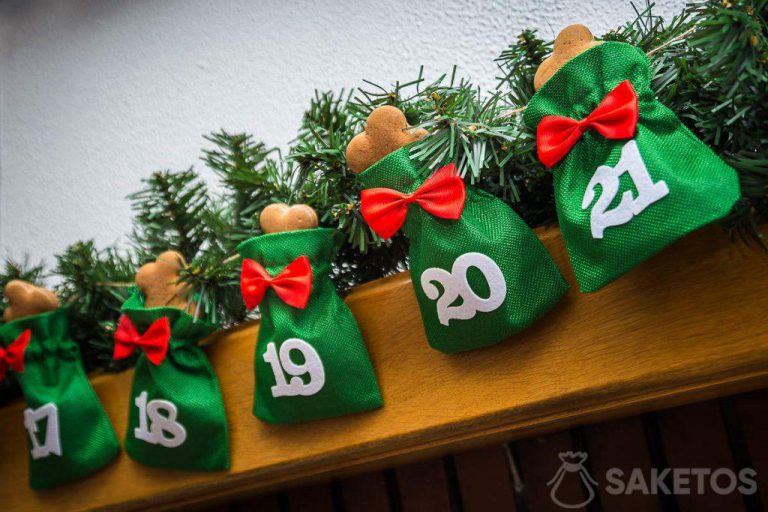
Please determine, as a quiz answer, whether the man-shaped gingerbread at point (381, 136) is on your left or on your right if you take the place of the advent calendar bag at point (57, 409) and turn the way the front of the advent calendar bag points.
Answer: on your left

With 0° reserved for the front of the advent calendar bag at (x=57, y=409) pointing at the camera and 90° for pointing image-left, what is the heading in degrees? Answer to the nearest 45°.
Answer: approximately 45°

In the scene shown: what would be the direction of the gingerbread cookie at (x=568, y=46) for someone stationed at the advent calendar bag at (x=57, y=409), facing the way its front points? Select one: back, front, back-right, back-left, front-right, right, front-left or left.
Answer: left

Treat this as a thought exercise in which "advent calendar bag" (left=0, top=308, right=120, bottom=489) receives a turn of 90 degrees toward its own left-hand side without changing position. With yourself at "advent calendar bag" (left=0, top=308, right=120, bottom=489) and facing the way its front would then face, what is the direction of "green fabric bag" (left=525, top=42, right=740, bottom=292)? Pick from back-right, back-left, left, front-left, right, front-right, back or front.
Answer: front
